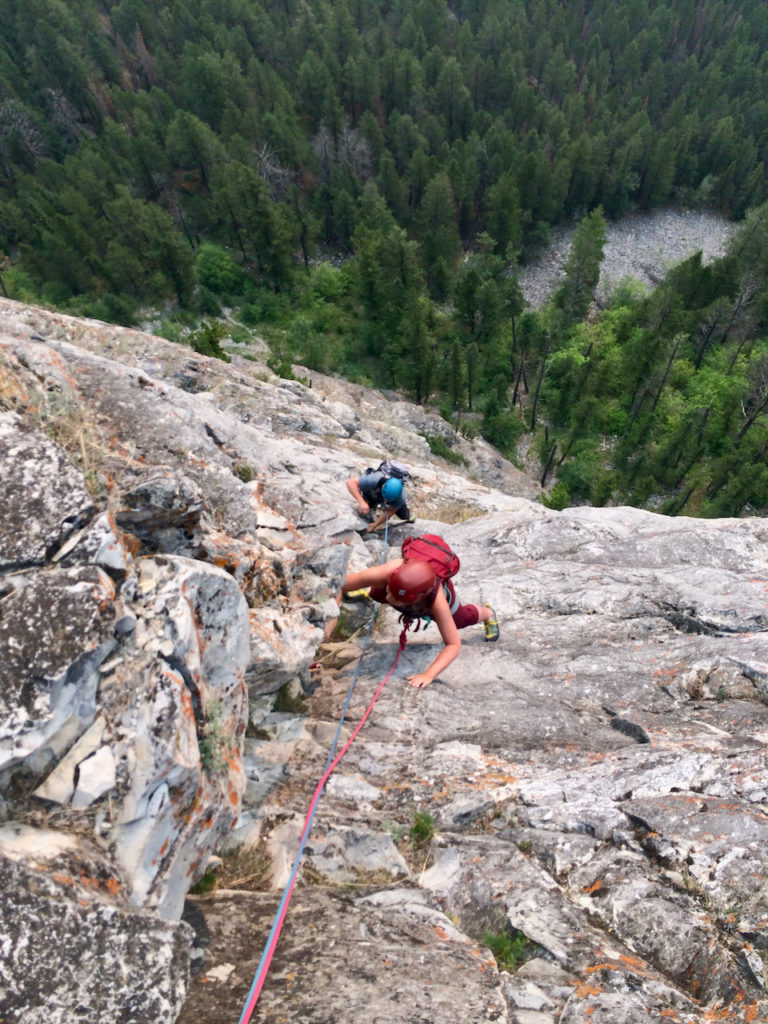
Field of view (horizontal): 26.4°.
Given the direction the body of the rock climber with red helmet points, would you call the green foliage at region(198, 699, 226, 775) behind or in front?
in front

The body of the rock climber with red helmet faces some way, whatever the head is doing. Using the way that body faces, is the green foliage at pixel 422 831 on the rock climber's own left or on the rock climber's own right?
on the rock climber's own left

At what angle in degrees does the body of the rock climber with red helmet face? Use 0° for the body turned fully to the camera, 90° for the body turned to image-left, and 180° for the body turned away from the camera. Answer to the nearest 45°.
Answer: approximately 45°

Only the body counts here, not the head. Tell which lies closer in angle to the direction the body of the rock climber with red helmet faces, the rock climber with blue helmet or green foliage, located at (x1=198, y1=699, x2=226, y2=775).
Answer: the green foliage

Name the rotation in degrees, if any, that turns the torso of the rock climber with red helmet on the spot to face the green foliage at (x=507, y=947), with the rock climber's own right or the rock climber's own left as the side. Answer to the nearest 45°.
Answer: approximately 45° to the rock climber's own left

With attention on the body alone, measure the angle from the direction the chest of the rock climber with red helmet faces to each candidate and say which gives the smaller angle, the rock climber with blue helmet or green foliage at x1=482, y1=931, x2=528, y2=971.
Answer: the green foliage

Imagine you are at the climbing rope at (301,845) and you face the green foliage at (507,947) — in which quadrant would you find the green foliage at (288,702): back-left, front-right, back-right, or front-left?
back-left

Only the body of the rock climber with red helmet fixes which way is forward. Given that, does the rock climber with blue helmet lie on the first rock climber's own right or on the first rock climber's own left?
on the first rock climber's own right

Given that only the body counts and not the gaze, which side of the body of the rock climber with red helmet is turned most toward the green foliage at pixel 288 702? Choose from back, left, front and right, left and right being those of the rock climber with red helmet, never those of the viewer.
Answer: front
